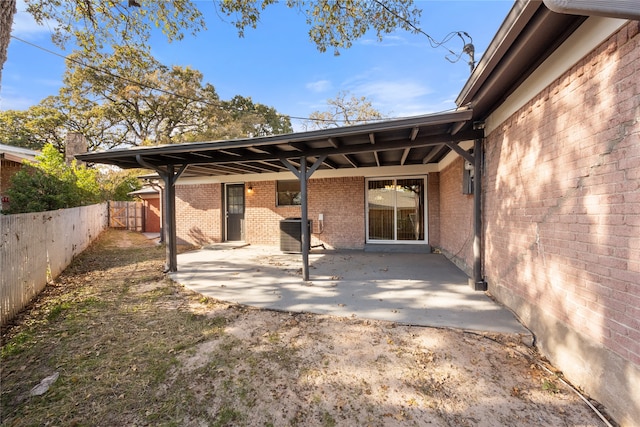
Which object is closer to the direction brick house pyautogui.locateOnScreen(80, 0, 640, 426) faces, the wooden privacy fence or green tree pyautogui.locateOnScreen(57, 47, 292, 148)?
the wooden privacy fence

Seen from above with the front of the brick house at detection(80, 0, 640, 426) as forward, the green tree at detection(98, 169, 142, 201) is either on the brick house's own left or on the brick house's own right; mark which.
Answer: on the brick house's own left

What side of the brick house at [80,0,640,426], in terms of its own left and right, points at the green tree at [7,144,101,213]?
left

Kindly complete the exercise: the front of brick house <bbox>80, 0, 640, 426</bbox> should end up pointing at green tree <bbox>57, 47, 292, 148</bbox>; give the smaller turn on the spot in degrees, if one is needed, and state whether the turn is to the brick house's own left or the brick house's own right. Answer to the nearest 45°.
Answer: approximately 45° to the brick house's own left
